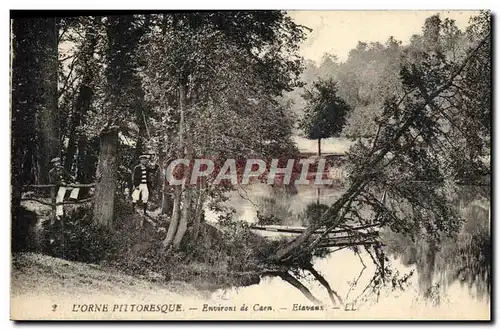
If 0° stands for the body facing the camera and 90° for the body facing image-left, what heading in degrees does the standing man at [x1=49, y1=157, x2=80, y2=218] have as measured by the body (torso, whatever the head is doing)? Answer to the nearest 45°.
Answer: approximately 315°

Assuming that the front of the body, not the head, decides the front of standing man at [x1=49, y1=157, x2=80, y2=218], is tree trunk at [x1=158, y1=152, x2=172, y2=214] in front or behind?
in front
